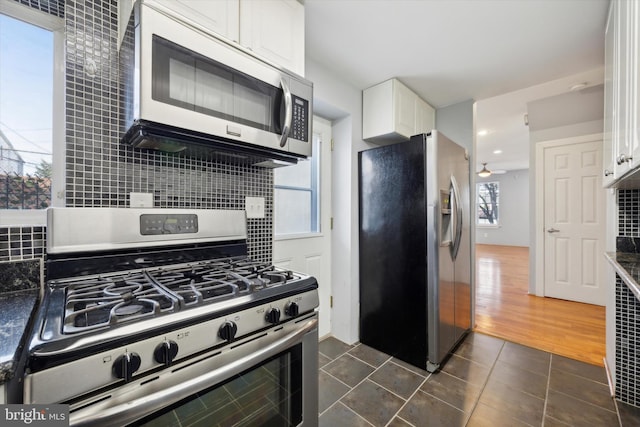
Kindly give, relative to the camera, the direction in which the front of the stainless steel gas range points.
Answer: facing the viewer and to the right of the viewer

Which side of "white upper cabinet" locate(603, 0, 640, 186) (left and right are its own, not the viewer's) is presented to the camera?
left

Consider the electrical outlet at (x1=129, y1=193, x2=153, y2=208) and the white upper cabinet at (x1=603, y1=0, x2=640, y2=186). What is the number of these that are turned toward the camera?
1

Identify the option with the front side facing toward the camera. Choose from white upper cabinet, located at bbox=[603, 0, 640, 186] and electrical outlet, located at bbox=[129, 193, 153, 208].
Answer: the electrical outlet

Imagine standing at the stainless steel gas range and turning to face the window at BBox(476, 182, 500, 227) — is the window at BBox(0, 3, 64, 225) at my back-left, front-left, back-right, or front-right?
back-left

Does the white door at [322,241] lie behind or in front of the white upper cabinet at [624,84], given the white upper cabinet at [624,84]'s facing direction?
in front

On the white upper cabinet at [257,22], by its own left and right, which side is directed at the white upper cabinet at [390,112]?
left

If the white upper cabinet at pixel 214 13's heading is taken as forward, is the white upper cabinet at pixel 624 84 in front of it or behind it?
in front

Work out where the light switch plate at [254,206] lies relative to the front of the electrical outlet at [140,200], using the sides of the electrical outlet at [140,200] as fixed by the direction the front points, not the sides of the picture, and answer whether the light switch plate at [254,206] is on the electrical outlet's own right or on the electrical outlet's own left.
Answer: on the electrical outlet's own left

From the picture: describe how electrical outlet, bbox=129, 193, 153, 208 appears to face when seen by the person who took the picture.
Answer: facing the viewer
